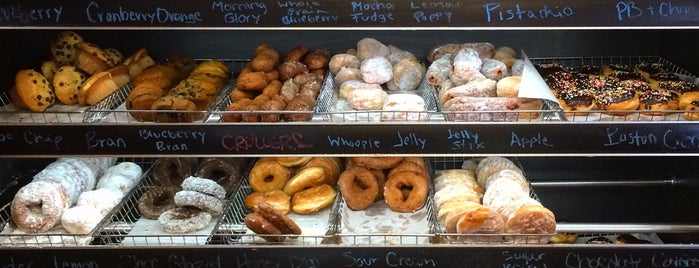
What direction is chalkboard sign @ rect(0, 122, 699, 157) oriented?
toward the camera

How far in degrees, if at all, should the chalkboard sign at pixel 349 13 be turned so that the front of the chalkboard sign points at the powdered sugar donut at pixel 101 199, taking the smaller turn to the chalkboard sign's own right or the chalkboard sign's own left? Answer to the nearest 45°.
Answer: approximately 90° to the chalkboard sign's own right

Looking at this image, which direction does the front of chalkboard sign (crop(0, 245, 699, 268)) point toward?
toward the camera

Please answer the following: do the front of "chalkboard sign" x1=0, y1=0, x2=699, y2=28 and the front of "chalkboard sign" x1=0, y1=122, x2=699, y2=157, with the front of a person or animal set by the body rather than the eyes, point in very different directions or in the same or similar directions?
same or similar directions

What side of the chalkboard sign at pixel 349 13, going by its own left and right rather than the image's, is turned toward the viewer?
front

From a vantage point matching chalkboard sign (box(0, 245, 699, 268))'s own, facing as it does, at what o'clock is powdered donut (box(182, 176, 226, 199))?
The powdered donut is roughly at 4 o'clock from the chalkboard sign.

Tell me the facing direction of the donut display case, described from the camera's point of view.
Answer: facing the viewer

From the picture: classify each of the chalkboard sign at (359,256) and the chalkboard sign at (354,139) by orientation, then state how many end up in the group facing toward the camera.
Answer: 2

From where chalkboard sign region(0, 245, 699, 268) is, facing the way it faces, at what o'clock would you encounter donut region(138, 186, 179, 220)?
The donut is roughly at 4 o'clock from the chalkboard sign.

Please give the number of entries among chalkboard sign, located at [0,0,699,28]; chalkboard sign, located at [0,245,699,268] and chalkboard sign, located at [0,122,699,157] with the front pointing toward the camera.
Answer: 3
